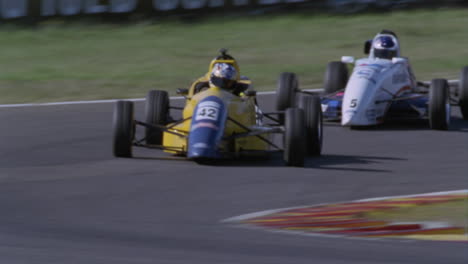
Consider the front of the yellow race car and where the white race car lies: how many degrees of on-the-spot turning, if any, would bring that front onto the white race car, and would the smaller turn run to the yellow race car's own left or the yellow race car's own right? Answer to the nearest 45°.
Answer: approximately 135° to the yellow race car's own left

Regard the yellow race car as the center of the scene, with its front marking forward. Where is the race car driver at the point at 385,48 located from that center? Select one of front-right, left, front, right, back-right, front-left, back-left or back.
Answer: back-left

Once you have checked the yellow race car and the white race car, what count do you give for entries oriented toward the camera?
2

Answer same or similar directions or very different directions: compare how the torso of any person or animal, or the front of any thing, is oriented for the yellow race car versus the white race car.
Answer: same or similar directions

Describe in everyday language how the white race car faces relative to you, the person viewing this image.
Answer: facing the viewer

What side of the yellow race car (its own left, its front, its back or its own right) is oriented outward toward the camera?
front

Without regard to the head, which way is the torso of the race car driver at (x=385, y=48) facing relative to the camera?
toward the camera

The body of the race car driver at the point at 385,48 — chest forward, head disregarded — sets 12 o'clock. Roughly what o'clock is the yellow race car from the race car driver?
The yellow race car is roughly at 1 o'clock from the race car driver.
